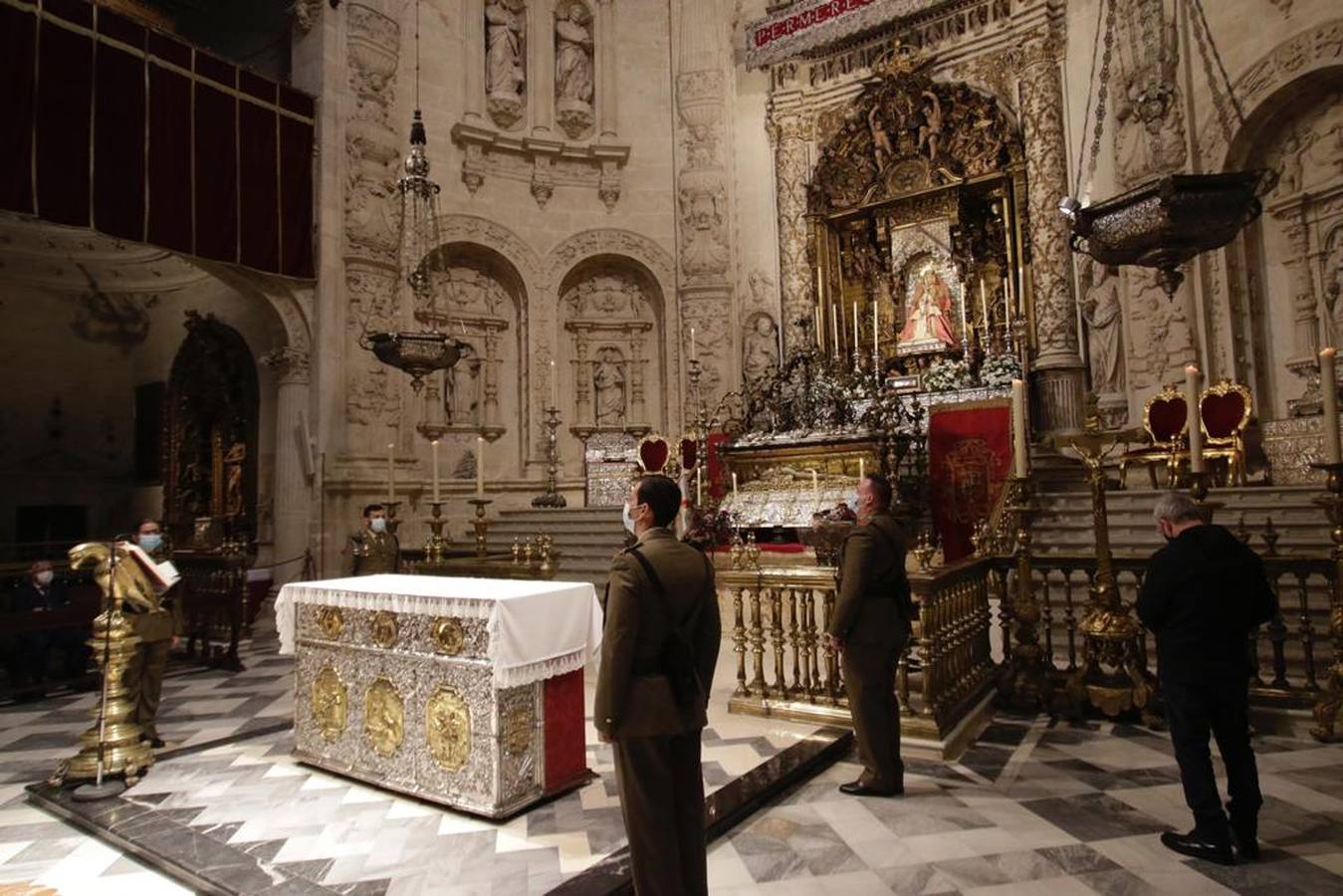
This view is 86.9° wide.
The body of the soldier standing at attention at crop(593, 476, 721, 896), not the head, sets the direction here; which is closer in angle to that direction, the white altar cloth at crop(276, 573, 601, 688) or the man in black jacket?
the white altar cloth

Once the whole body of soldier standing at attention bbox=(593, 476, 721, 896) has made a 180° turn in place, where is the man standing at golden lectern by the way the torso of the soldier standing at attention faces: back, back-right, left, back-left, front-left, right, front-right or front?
back

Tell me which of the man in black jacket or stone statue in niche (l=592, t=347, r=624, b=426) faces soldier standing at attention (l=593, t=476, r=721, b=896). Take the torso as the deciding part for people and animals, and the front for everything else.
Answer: the stone statue in niche

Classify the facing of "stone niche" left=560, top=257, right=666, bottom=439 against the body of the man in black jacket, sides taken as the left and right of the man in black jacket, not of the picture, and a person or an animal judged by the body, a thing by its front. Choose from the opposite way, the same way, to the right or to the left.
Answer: the opposite way

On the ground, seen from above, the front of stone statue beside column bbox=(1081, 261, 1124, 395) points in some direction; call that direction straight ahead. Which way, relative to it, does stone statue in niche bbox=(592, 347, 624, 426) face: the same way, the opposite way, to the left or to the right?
to the left

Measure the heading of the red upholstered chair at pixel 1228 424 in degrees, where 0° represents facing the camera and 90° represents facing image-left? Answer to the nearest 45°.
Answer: approximately 45°

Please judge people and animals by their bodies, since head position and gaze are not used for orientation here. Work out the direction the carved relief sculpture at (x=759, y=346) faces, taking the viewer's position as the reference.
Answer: facing the viewer

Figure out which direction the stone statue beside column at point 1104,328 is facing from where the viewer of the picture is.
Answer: facing the viewer and to the left of the viewer

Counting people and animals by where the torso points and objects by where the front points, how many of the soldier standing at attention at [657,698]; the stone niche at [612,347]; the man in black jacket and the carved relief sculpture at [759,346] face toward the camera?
2

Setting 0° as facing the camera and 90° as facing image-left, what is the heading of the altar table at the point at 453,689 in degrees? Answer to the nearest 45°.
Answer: approximately 45°

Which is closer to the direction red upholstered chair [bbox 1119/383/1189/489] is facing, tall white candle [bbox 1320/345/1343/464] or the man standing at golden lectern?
the man standing at golden lectern

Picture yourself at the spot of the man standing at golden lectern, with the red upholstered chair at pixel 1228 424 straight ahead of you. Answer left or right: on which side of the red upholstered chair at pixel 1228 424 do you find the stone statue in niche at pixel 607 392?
left

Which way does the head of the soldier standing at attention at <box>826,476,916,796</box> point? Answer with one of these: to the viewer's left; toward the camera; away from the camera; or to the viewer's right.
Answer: to the viewer's left

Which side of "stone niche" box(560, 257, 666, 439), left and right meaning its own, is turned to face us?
front

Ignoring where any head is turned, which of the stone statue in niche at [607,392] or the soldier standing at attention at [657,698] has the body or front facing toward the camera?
the stone statue in niche

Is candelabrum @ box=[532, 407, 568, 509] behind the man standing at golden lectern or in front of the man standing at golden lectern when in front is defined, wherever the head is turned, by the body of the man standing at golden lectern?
behind

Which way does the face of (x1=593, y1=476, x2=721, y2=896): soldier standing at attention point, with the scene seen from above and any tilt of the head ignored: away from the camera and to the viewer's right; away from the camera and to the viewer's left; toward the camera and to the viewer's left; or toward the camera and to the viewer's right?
away from the camera and to the viewer's left

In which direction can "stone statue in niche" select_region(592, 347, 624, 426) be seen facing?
toward the camera

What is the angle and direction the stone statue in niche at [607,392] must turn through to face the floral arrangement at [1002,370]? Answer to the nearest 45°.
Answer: approximately 45° to its left
